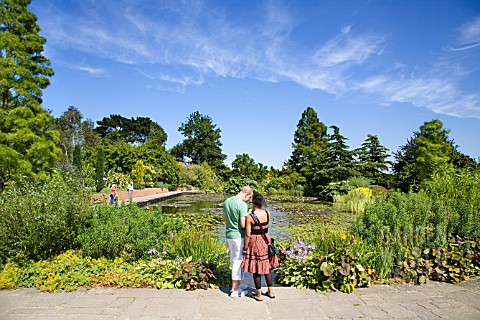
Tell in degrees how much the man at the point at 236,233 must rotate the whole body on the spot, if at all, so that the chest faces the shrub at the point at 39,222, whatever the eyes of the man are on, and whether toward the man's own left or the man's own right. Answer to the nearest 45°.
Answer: approximately 135° to the man's own left

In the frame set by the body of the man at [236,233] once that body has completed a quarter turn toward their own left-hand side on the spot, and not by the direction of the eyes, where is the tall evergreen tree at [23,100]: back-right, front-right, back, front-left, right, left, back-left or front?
front

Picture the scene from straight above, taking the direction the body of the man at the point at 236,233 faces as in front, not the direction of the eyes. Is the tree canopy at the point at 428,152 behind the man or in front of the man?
in front

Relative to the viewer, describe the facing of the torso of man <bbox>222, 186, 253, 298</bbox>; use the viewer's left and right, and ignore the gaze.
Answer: facing away from the viewer and to the right of the viewer

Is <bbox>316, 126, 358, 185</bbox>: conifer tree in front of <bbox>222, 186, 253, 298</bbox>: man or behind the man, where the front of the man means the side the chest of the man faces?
in front

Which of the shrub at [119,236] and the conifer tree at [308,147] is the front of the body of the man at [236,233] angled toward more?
the conifer tree

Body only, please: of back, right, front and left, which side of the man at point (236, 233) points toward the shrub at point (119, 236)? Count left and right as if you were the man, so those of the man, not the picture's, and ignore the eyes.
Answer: left

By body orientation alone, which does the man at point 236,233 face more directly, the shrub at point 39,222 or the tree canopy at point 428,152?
the tree canopy

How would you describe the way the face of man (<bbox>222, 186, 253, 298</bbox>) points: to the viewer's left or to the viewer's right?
to the viewer's right

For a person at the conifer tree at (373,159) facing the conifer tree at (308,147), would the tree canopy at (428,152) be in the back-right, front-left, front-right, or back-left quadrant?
back-left
